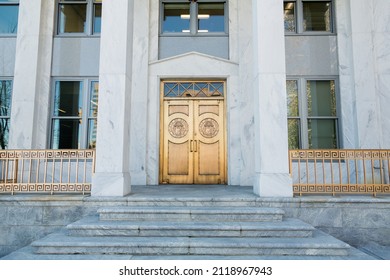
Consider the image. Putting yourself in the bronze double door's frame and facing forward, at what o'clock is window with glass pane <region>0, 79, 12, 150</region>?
The window with glass pane is roughly at 3 o'clock from the bronze double door.

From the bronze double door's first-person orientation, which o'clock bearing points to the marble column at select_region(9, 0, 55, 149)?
The marble column is roughly at 3 o'clock from the bronze double door.

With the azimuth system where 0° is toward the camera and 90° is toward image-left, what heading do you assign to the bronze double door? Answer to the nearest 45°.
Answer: approximately 0°

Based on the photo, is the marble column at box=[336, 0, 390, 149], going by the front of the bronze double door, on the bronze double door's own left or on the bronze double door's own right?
on the bronze double door's own left

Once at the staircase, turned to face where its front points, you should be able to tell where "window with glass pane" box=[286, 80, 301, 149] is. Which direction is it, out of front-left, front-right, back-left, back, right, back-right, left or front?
back-left

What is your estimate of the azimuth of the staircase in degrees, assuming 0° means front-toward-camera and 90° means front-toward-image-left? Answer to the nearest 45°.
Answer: approximately 0°

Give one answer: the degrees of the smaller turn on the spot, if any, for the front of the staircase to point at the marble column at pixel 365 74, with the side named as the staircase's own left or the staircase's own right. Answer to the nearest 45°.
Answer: approximately 135° to the staircase's own left

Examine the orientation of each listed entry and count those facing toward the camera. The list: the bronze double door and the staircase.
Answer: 2
